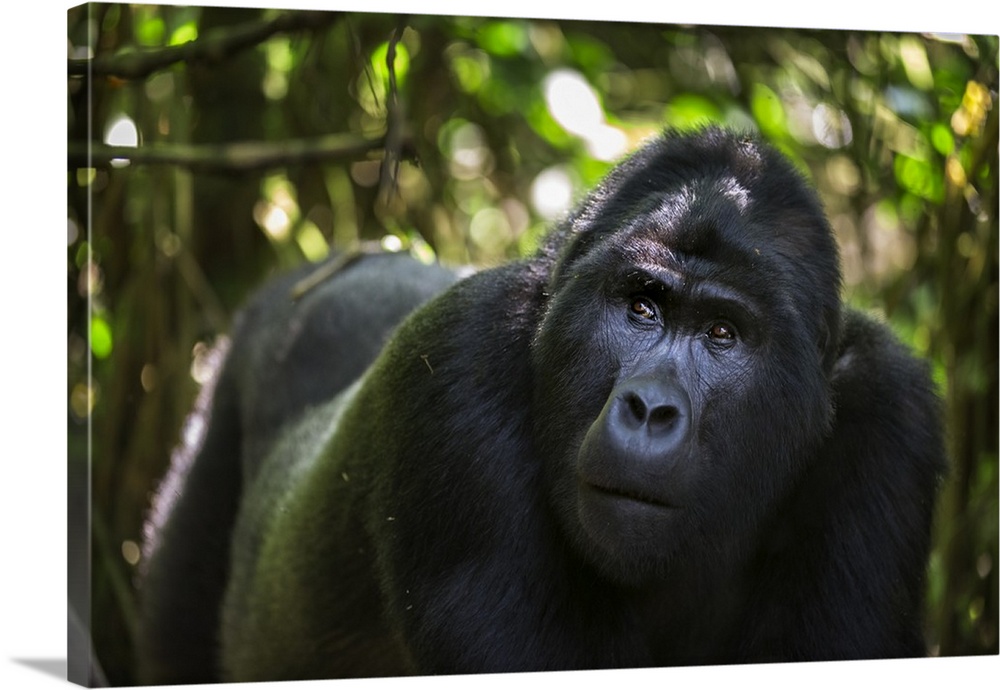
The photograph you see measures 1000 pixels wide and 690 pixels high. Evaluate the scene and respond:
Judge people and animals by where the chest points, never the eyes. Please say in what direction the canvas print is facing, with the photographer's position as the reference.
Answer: facing the viewer and to the right of the viewer
